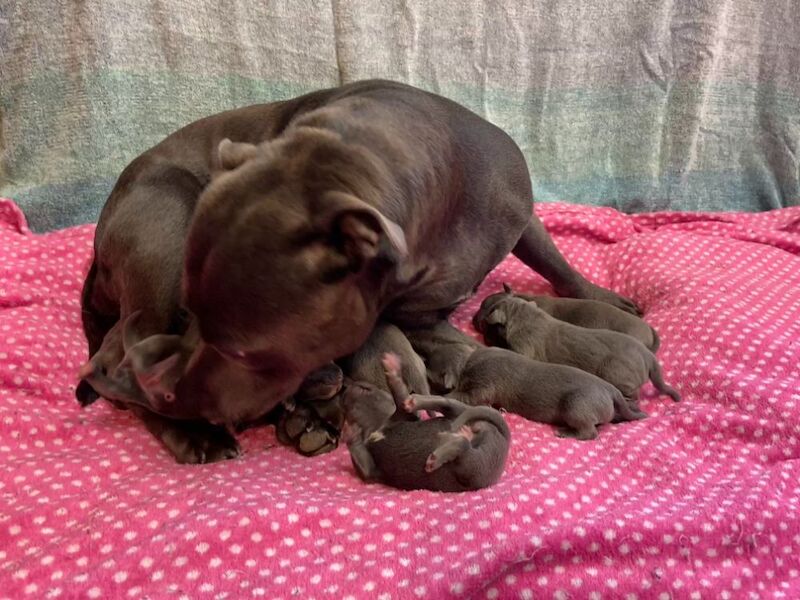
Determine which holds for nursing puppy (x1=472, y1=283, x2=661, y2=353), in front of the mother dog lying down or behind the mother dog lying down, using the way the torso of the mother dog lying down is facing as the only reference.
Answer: behind

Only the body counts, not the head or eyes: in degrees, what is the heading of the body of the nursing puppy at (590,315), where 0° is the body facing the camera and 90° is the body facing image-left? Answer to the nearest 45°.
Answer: approximately 90°

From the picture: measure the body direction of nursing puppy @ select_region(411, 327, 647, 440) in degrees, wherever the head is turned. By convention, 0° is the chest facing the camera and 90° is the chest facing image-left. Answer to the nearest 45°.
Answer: approximately 90°

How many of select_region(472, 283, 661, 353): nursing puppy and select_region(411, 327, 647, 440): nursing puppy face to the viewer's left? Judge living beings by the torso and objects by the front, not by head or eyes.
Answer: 2
